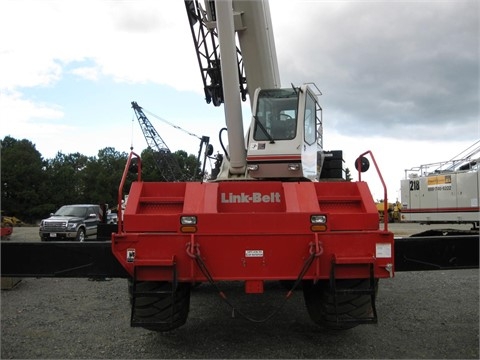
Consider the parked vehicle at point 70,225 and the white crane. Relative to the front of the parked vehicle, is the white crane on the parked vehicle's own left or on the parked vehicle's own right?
on the parked vehicle's own left

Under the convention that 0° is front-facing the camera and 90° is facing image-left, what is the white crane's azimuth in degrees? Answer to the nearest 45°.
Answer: approximately 270°

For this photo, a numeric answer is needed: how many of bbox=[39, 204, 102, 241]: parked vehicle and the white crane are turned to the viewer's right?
1

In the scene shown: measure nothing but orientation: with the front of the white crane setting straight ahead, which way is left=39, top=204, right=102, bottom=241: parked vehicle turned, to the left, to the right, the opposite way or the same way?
to the right

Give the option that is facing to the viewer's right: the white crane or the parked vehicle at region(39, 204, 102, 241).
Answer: the white crane

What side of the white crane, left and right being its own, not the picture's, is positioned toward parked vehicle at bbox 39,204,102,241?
back
